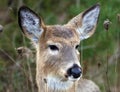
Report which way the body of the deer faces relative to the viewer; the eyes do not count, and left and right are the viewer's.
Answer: facing the viewer and to the right of the viewer
